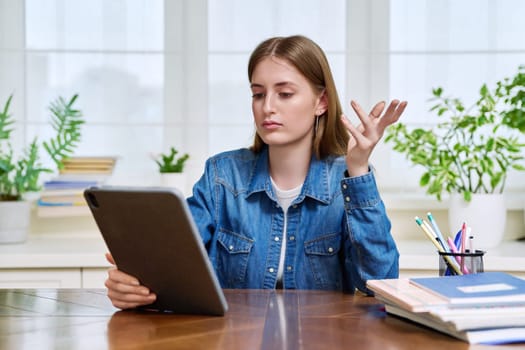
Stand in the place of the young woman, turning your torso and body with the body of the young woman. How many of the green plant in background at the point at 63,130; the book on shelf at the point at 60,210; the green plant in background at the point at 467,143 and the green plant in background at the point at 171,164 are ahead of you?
0

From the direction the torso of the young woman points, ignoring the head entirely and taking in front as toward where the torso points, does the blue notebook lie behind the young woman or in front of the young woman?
in front

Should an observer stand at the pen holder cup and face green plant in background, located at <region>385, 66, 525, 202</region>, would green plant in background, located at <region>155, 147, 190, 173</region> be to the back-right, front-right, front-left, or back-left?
front-left

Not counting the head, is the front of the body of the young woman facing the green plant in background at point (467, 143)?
no

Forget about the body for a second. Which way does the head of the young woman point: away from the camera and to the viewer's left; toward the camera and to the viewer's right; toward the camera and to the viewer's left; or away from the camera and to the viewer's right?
toward the camera and to the viewer's left

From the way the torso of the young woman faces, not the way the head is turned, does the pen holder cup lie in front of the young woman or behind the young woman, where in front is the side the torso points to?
in front

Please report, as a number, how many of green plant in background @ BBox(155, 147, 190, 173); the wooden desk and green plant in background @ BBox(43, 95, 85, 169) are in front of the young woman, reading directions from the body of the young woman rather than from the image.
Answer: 1

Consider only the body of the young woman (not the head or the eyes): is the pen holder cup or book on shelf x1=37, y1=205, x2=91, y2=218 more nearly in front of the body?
the pen holder cup

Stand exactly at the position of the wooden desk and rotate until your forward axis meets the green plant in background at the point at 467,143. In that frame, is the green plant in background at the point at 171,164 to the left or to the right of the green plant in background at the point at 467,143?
left

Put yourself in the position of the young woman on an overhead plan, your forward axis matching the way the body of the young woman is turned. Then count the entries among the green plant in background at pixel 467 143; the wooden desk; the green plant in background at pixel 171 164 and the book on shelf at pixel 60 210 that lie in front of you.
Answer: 1

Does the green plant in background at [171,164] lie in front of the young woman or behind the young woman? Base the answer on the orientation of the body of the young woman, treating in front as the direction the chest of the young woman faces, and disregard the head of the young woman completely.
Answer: behind

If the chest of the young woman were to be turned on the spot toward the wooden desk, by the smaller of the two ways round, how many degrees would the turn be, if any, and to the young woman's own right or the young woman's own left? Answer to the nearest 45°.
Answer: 0° — they already face it

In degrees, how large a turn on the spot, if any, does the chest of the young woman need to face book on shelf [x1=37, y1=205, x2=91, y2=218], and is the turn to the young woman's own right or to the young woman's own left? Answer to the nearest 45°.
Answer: approximately 135° to the young woman's own right

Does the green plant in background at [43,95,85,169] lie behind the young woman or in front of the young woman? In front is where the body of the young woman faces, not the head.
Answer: behind

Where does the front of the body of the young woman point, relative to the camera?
toward the camera
